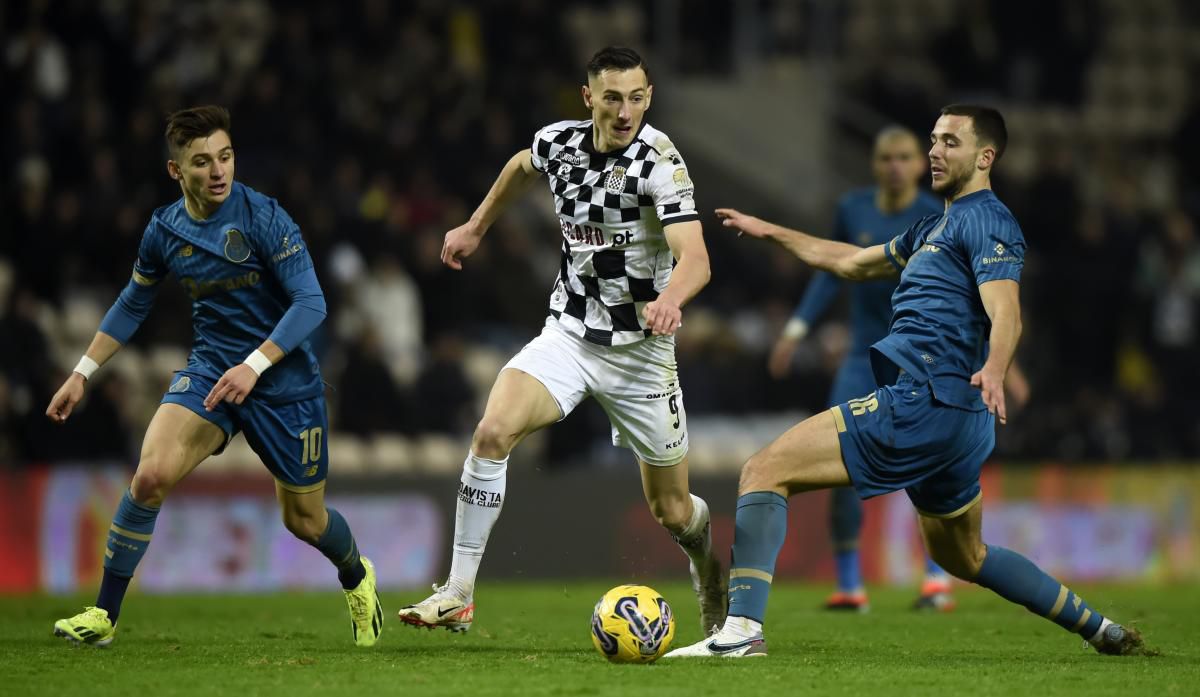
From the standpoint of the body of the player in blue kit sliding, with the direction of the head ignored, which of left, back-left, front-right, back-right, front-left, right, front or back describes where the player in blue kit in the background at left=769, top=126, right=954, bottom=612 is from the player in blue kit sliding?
right

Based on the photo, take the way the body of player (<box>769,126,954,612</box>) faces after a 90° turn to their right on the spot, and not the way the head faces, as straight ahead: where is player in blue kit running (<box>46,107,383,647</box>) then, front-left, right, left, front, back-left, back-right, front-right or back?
front-left

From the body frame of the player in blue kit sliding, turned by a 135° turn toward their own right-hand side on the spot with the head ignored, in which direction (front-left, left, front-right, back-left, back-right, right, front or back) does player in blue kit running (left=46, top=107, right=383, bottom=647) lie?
back-left

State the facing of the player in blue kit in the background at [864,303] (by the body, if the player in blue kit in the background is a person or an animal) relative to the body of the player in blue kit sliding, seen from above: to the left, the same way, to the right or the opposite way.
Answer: to the left

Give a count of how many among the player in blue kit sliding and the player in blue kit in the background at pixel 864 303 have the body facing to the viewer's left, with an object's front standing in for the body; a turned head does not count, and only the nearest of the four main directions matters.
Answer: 1

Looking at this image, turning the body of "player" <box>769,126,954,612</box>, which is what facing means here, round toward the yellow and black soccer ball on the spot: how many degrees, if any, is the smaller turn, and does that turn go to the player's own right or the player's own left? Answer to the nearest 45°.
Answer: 0° — they already face it

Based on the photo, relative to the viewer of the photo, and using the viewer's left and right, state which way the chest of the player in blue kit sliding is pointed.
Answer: facing to the left of the viewer

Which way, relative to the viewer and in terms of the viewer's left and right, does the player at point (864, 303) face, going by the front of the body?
facing the viewer

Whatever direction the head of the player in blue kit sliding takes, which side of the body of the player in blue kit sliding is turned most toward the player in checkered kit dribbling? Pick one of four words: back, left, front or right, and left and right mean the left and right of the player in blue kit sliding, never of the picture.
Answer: front

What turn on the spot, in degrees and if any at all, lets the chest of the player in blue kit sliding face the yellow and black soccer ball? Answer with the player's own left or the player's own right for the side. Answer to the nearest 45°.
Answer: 0° — they already face it

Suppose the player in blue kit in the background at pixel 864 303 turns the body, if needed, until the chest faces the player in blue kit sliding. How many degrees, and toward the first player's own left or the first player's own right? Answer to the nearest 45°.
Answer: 0° — they already face them

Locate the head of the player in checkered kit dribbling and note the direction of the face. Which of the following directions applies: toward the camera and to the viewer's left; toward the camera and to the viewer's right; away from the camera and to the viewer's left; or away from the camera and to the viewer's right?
toward the camera and to the viewer's right

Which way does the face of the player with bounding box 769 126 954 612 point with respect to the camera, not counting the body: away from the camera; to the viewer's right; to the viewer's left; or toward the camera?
toward the camera
